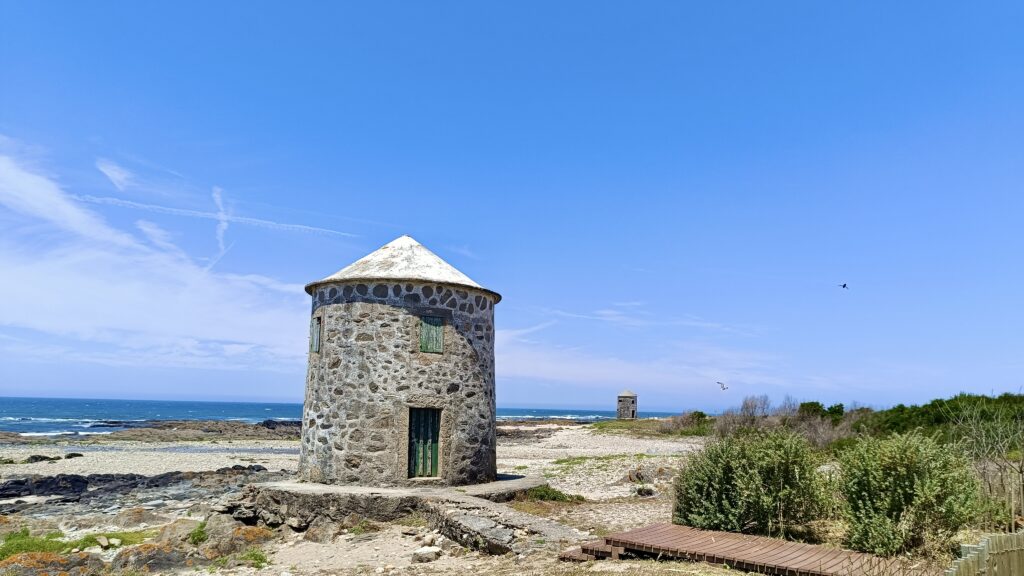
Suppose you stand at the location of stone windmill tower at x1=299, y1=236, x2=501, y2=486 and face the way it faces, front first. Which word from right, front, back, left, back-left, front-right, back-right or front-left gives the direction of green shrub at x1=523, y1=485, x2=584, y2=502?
left

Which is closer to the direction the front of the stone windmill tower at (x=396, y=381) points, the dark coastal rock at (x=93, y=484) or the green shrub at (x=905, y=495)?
the green shrub

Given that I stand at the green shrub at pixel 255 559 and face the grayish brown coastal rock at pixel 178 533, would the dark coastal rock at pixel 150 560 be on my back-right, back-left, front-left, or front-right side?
front-left

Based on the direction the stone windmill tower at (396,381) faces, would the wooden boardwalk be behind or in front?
in front

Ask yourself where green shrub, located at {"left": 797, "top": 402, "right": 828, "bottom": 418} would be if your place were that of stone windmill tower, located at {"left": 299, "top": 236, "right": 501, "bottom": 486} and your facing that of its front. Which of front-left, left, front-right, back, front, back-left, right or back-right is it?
back-left

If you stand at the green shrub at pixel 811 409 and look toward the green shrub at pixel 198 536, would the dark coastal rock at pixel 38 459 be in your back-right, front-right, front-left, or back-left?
front-right

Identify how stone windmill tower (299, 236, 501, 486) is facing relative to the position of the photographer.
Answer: facing the viewer

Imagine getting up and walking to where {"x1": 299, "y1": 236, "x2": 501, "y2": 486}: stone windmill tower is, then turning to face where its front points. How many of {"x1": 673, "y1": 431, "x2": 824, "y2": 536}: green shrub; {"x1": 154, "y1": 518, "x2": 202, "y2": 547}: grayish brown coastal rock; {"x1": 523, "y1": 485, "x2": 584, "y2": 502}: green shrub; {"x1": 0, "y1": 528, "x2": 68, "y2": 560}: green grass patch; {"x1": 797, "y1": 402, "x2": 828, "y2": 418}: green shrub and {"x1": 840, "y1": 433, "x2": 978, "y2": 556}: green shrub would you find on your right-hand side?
2

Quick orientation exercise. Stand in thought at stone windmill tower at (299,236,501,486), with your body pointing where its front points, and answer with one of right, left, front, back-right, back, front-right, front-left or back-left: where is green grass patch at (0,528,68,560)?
right

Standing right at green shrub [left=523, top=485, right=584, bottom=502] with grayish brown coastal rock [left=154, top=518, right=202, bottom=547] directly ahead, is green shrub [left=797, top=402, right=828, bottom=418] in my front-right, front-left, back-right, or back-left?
back-right

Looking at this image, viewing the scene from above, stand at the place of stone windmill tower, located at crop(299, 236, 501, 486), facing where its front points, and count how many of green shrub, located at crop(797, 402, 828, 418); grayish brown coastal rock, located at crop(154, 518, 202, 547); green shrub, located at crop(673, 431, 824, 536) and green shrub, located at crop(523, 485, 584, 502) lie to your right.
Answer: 1

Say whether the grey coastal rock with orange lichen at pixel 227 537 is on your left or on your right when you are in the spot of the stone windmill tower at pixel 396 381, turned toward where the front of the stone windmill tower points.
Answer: on your right

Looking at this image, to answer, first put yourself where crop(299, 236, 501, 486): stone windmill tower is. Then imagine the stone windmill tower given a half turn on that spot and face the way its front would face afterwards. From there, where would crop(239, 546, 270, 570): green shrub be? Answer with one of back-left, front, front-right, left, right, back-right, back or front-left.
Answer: back-left

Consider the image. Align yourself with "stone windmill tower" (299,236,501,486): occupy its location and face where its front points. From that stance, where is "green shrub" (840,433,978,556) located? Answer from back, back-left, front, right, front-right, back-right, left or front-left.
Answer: front-left

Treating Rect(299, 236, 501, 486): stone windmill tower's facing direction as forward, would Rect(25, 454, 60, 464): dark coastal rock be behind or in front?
behind
